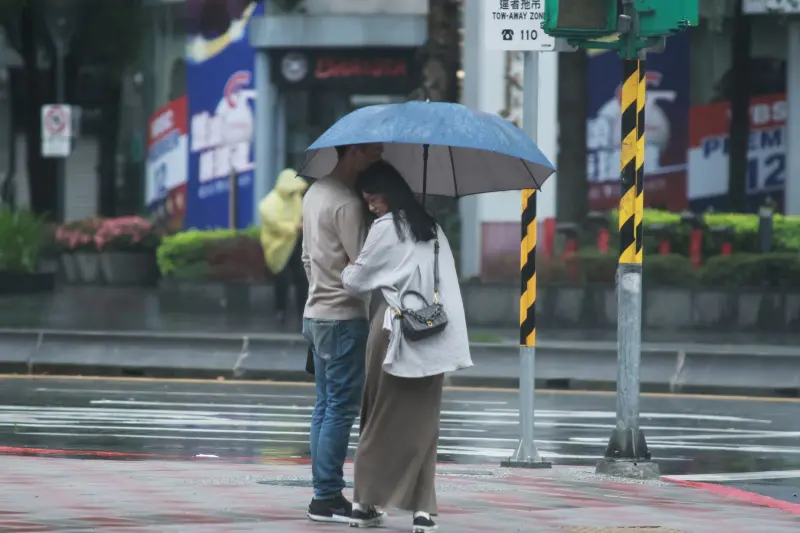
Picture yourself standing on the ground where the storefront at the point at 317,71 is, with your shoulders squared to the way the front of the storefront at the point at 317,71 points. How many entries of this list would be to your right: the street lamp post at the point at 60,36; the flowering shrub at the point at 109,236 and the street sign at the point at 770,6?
2

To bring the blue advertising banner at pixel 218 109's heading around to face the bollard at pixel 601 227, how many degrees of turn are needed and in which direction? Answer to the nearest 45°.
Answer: approximately 45° to its left

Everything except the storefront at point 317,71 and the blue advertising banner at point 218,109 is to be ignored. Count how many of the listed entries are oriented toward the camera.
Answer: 2

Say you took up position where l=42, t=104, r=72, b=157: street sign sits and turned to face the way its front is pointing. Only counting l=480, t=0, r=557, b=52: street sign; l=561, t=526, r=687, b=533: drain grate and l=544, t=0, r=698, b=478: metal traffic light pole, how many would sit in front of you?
3

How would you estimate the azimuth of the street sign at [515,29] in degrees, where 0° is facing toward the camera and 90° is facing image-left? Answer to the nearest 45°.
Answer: approximately 0°

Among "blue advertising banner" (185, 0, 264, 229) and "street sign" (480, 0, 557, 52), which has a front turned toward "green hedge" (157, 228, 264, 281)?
the blue advertising banner
